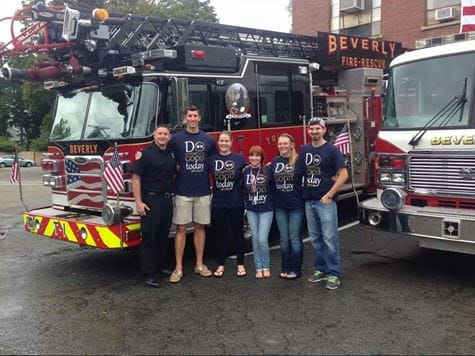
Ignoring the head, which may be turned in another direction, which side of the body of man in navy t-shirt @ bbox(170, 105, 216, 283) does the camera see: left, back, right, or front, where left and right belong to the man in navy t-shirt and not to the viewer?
front

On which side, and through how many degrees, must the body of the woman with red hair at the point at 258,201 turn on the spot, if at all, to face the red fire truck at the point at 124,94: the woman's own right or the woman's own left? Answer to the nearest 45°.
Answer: approximately 135° to the woman's own right

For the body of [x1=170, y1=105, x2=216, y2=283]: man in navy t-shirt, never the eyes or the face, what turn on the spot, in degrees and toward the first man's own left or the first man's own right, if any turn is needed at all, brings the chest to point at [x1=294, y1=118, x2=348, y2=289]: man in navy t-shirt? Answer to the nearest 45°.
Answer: approximately 90° to the first man's own left

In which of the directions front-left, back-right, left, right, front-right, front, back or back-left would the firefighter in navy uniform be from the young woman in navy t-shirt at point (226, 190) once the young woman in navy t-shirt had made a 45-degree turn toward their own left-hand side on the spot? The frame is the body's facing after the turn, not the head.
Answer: back-right

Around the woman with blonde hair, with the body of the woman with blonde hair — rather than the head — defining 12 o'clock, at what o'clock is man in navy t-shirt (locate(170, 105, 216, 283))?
The man in navy t-shirt is roughly at 3 o'clock from the woman with blonde hair.

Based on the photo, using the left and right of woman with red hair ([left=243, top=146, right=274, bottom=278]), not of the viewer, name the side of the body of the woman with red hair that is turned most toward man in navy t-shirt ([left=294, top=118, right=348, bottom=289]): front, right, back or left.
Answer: left

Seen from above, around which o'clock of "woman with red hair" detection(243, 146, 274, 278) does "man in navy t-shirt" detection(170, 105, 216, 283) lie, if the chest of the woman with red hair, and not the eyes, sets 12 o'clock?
The man in navy t-shirt is roughly at 3 o'clock from the woman with red hair.

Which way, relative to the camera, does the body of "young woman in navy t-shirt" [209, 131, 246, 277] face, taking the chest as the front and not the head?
toward the camera

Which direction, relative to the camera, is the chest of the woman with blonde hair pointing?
toward the camera

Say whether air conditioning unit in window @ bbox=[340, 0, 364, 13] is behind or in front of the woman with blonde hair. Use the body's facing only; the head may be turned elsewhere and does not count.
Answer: behind

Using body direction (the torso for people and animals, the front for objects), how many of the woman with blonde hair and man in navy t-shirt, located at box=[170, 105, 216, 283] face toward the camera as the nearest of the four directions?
2

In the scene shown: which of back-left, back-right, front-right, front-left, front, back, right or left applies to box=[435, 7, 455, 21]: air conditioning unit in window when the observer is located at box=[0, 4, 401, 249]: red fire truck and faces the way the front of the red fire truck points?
back

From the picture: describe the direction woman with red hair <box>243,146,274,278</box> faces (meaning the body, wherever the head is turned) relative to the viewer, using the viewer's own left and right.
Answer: facing the viewer

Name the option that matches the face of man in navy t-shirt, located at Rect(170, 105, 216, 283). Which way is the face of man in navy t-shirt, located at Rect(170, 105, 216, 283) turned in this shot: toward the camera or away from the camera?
toward the camera

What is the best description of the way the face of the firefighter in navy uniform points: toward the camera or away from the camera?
toward the camera
